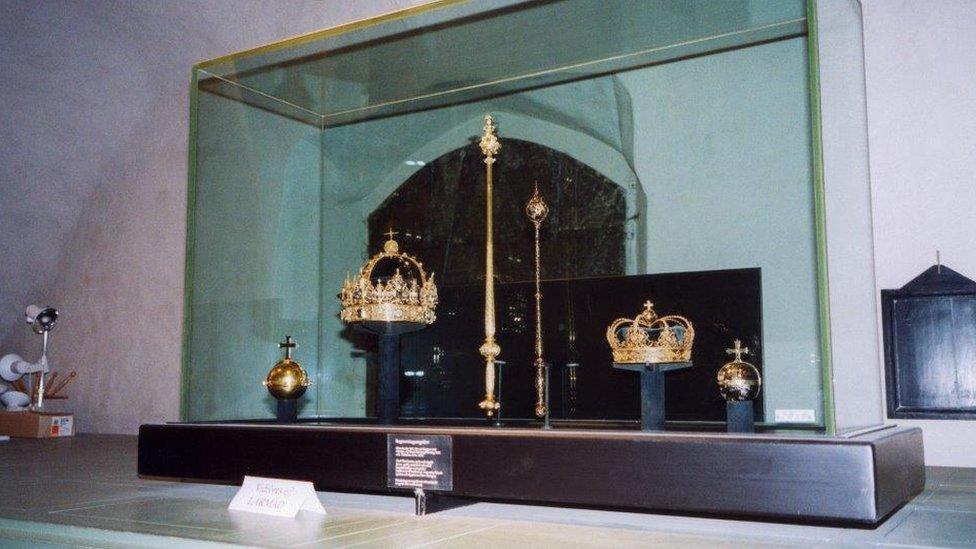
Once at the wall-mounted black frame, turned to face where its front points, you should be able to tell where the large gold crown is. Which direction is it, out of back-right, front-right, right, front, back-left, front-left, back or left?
front-right

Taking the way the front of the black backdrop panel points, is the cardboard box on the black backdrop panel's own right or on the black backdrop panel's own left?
on the black backdrop panel's own right

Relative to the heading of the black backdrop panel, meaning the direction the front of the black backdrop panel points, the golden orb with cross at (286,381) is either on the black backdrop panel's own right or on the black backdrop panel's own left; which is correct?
on the black backdrop panel's own right

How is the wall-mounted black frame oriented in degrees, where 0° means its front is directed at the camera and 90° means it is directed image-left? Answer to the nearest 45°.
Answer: approximately 0°

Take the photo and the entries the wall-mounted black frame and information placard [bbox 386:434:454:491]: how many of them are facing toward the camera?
2

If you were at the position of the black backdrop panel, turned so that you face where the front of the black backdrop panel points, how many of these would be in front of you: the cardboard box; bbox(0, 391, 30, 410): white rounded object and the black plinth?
1

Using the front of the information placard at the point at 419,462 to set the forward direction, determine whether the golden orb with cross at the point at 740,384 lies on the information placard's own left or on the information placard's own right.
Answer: on the information placard's own left

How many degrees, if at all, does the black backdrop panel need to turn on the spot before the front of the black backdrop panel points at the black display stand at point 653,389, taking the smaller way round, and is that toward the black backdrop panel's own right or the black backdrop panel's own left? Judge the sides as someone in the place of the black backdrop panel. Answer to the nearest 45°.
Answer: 0° — it already faces it

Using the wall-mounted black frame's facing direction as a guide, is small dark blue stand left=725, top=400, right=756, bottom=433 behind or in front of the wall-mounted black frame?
in front

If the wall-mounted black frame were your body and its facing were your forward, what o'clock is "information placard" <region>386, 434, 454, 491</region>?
The information placard is roughly at 1 o'clock from the wall-mounted black frame.

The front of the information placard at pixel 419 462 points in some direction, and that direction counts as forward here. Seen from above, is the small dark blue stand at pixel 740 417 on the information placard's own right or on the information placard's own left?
on the information placard's own left

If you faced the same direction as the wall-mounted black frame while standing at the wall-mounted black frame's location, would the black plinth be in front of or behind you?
in front
